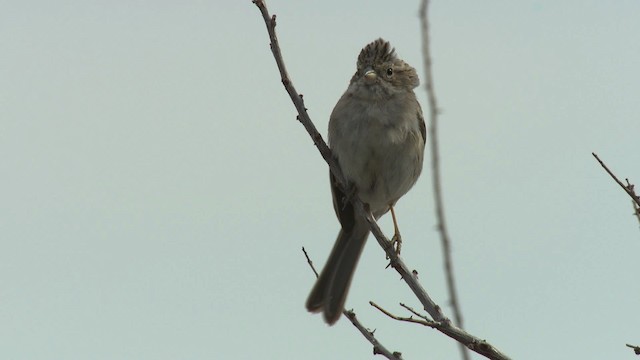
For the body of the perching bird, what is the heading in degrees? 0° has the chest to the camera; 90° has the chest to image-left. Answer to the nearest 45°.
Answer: approximately 0°
